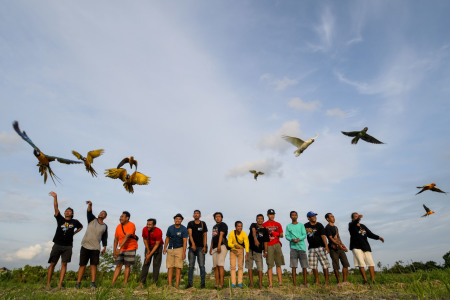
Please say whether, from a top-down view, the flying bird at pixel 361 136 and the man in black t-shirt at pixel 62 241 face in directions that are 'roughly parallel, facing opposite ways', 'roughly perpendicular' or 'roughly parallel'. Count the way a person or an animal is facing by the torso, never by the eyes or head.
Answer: roughly perpendicular

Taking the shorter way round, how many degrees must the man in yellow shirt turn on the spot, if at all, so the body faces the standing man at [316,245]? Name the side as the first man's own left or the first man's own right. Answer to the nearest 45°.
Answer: approximately 90° to the first man's own left

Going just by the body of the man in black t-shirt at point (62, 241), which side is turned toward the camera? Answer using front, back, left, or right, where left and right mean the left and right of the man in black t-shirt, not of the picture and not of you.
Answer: front

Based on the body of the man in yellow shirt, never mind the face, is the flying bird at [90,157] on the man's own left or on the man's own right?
on the man's own right

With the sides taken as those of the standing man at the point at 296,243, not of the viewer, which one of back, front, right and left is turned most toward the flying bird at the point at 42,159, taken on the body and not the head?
right

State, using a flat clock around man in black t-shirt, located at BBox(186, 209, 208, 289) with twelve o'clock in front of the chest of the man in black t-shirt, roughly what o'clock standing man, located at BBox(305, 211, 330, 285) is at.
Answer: The standing man is roughly at 9 o'clock from the man in black t-shirt.

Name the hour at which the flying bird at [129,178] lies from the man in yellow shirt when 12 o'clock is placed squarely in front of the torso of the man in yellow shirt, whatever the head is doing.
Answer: The flying bird is roughly at 3 o'clock from the man in yellow shirt.

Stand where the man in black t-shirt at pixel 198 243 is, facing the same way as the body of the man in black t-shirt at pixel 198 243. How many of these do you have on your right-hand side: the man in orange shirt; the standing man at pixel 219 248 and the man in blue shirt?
2

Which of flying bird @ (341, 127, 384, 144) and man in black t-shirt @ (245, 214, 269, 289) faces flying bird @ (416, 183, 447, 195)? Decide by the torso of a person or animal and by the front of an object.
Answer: flying bird @ (341, 127, 384, 144)

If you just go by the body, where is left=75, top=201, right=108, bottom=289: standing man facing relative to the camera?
toward the camera
